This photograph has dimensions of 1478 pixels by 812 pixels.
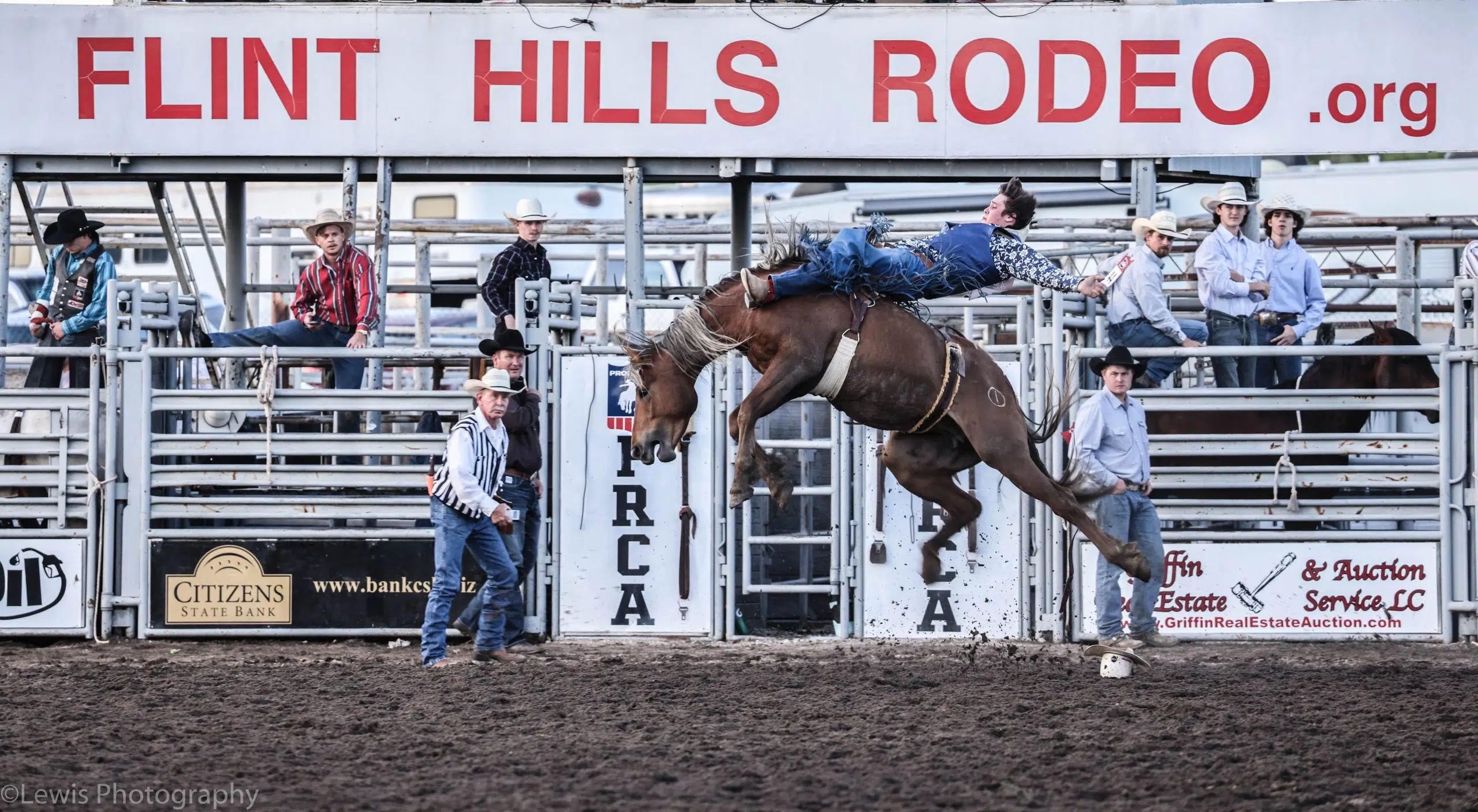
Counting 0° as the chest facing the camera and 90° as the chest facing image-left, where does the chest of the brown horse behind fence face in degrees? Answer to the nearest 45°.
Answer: approximately 270°

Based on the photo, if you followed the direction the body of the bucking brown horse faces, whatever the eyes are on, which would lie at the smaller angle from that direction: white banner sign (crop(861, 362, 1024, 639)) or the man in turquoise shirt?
the man in turquoise shirt

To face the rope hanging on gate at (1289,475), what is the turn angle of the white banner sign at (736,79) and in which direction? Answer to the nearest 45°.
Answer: approximately 90° to its left

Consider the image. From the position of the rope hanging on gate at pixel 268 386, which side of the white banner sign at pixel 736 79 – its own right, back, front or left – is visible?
right

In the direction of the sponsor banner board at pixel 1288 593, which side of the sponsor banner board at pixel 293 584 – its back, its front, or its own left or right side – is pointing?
left

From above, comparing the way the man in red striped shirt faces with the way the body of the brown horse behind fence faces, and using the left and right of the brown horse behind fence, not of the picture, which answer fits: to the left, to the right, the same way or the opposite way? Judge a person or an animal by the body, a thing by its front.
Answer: to the right

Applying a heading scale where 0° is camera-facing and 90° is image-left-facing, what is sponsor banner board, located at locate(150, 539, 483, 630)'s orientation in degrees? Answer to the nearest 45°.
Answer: approximately 0°

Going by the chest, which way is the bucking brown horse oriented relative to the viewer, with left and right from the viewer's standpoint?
facing to the left of the viewer

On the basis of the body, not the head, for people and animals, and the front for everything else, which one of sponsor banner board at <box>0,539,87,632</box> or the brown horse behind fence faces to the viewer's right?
the brown horse behind fence

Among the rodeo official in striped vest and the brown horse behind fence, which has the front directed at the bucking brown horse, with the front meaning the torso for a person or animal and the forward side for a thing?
the rodeo official in striped vest

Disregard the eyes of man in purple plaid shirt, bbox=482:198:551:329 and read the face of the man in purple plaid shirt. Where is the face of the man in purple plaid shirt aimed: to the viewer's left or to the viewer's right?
to the viewer's right
